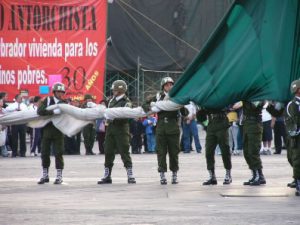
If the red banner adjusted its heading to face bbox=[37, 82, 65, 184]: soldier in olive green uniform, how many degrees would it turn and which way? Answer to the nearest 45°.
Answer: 0° — it already faces them

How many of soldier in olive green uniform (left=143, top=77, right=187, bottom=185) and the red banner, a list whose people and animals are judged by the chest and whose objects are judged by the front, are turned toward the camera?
2

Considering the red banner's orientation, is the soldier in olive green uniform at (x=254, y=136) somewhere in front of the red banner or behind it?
in front

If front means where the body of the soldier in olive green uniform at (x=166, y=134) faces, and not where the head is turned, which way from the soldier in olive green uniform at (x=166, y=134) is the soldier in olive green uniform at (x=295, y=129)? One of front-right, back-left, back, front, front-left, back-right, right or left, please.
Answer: front-left

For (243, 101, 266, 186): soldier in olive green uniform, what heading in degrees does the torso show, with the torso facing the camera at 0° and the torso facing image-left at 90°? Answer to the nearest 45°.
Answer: approximately 45°

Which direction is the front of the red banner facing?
toward the camera

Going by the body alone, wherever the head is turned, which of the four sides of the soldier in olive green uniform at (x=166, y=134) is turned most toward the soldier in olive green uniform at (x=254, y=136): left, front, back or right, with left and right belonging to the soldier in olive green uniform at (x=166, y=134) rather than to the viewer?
left

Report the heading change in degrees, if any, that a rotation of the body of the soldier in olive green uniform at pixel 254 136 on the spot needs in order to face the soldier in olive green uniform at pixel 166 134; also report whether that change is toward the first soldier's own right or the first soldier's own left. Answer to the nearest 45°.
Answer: approximately 45° to the first soldier's own right

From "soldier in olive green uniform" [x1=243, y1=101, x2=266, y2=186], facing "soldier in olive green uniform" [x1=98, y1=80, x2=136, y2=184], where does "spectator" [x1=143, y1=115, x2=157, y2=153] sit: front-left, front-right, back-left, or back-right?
front-right

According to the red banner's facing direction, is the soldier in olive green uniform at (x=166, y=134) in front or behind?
in front

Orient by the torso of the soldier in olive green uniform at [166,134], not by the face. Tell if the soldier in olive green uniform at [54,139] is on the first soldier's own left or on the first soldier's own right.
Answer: on the first soldier's own right

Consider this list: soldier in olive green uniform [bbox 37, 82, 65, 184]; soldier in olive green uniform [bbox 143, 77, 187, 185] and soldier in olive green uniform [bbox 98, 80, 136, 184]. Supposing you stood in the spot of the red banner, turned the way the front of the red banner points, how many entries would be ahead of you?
3

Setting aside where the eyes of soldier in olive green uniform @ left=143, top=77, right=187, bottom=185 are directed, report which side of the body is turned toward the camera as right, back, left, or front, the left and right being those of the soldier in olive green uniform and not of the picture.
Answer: front

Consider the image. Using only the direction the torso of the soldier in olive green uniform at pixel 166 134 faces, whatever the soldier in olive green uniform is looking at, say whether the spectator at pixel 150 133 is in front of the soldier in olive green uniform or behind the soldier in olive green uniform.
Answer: behind
